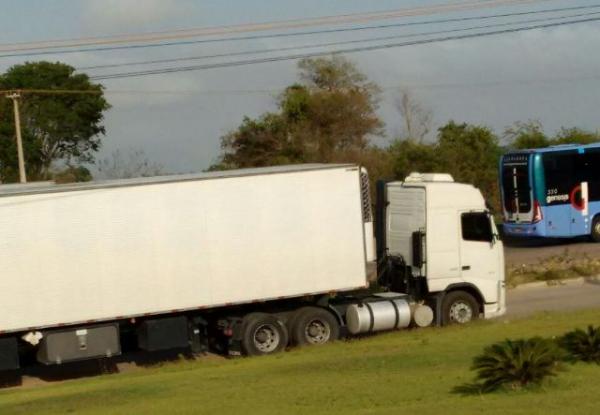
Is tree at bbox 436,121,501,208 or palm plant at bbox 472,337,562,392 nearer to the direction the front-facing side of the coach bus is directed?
the tree

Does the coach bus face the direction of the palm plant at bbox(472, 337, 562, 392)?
no

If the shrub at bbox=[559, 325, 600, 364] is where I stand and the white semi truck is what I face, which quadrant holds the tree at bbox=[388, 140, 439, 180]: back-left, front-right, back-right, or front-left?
front-right

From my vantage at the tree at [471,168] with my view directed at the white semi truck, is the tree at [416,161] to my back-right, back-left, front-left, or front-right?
front-right

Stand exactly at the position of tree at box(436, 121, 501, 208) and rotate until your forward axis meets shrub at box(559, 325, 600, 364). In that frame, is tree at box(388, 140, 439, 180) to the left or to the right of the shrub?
right

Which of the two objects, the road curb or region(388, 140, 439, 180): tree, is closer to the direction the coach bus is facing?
the tree
